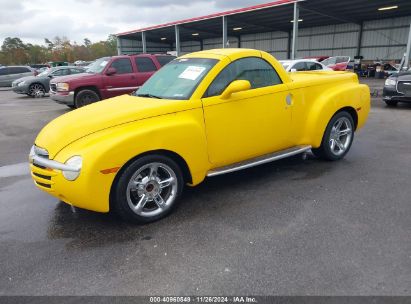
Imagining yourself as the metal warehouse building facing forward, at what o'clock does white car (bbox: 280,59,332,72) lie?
The white car is roughly at 11 o'clock from the metal warehouse building.

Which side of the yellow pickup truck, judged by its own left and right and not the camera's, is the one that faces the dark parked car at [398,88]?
back

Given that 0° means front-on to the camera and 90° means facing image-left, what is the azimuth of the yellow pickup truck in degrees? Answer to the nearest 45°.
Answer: approximately 45°

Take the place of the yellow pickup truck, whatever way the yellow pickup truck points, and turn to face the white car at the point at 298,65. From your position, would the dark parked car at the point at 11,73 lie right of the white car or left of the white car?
left

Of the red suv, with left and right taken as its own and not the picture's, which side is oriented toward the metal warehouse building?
back

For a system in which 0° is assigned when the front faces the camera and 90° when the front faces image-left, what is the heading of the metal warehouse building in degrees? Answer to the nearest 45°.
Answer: approximately 45°

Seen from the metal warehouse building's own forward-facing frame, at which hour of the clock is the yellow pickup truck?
The yellow pickup truck is roughly at 11 o'clock from the metal warehouse building.
